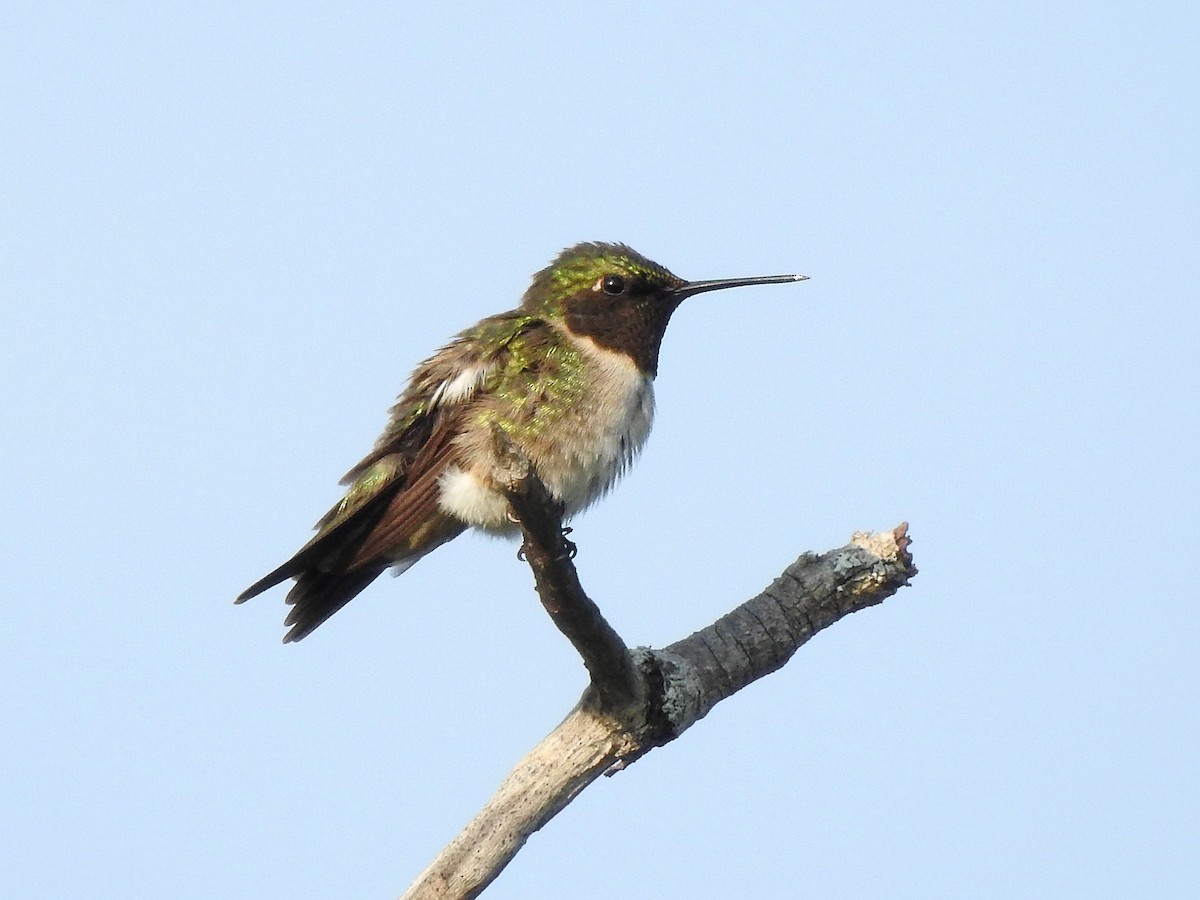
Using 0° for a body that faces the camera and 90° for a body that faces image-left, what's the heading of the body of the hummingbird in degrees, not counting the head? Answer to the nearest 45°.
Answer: approximately 270°
